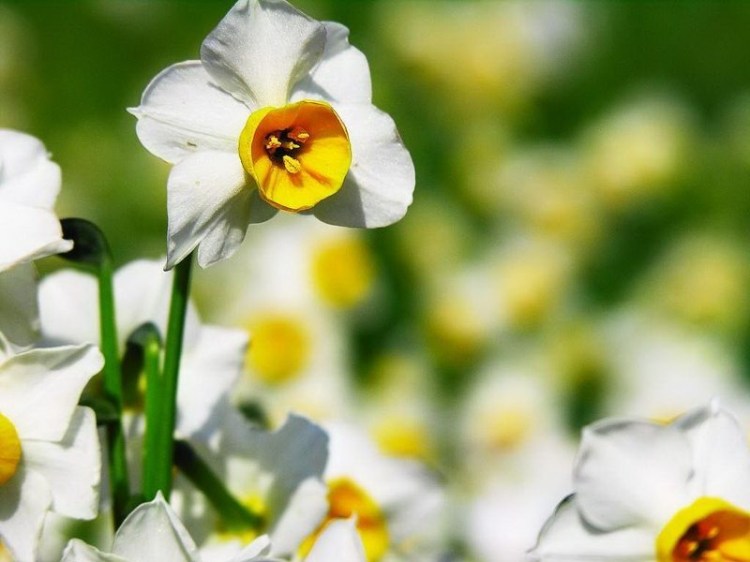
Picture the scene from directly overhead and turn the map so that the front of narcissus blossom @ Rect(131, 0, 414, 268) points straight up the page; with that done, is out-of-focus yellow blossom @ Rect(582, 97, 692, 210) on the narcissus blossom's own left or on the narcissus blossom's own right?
on the narcissus blossom's own left

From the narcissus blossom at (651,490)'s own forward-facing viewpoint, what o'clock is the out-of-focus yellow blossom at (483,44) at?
The out-of-focus yellow blossom is roughly at 7 o'clock from the narcissus blossom.

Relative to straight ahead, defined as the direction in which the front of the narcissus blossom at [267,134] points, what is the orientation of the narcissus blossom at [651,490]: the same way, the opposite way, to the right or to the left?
the same way

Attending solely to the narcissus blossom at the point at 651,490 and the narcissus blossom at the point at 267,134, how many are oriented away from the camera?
0

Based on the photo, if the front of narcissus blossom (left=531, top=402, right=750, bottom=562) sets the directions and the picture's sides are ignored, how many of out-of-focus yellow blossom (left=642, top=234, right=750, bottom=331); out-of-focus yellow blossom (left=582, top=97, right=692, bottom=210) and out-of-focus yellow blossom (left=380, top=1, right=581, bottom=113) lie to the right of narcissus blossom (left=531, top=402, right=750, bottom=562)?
0

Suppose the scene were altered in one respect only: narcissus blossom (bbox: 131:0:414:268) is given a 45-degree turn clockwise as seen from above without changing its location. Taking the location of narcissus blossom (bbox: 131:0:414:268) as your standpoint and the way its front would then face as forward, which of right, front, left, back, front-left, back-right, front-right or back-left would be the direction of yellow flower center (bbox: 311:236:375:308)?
back

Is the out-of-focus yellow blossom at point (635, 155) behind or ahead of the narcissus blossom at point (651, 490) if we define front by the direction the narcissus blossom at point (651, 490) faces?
behind

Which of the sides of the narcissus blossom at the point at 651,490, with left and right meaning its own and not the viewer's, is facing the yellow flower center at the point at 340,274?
back

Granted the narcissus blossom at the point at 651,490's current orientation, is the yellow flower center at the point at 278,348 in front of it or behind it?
behind

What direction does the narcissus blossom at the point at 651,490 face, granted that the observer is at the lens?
facing the viewer and to the right of the viewer

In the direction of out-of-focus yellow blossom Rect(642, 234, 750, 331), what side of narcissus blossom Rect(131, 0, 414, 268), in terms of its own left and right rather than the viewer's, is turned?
back

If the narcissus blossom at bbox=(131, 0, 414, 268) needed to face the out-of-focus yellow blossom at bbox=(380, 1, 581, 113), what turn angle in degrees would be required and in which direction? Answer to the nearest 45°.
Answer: approximately 135° to its left

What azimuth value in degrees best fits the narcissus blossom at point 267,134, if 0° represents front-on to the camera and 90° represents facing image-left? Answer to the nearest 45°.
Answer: approximately 315°
